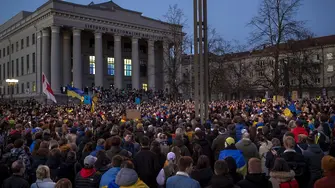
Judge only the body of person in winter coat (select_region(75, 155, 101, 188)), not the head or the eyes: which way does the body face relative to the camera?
away from the camera

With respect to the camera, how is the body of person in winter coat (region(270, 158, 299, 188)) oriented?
away from the camera

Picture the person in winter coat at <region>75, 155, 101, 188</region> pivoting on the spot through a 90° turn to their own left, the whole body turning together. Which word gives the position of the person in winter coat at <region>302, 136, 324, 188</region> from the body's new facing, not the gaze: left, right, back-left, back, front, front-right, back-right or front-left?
back

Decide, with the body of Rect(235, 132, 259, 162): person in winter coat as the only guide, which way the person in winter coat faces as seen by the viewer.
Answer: away from the camera

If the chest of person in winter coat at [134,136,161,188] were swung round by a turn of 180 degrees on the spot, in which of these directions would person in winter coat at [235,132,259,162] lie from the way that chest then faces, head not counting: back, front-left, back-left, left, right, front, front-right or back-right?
left

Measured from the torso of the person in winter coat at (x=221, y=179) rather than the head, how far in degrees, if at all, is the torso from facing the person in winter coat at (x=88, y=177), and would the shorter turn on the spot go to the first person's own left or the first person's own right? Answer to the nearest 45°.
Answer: approximately 90° to the first person's own left

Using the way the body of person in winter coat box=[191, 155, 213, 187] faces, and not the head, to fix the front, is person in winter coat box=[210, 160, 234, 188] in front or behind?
behind

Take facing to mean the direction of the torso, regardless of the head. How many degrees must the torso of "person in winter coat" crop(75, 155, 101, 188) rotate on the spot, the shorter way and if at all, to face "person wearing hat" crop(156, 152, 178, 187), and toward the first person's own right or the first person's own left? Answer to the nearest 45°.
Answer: approximately 90° to the first person's own right

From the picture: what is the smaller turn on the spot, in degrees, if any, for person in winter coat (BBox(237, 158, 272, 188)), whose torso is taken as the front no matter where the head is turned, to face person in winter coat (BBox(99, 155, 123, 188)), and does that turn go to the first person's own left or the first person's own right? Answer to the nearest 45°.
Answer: approximately 90° to the first person's own left

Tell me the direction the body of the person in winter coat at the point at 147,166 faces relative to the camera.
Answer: away from the camera

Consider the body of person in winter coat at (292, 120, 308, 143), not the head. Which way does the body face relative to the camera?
away from the camera

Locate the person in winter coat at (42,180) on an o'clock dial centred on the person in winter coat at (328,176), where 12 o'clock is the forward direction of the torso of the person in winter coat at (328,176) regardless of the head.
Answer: the person in winter coat at (42,180) is roughly at 10 o'clock from the person in winter coat at (328,176).

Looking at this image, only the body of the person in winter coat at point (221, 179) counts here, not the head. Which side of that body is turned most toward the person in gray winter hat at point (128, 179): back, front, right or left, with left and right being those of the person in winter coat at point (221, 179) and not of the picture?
left
